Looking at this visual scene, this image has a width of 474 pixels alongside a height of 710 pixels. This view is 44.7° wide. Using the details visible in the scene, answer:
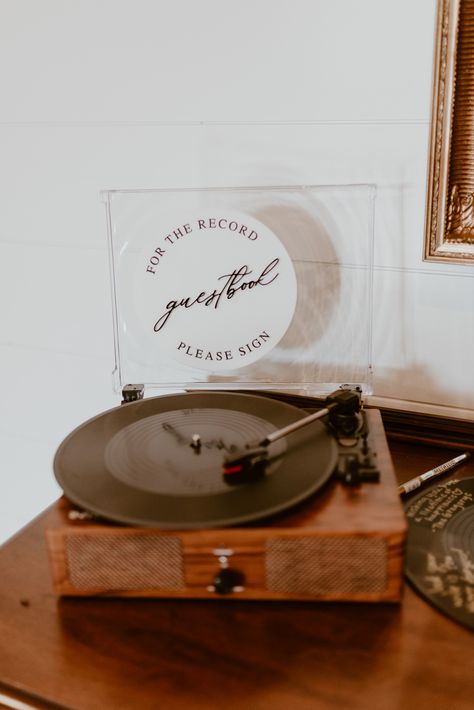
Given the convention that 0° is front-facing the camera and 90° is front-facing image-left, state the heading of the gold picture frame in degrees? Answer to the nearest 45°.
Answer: approximately 0°

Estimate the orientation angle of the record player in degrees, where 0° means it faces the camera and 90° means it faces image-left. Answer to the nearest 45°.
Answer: approximately 0°

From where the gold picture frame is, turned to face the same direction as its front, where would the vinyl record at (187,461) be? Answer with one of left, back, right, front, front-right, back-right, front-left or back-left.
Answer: front-right

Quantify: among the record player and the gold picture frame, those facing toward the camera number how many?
2
